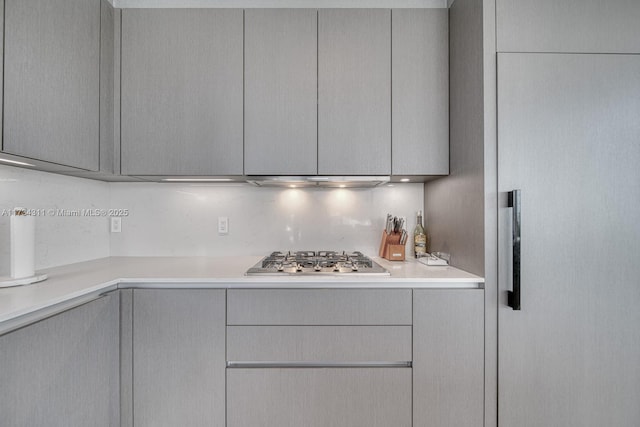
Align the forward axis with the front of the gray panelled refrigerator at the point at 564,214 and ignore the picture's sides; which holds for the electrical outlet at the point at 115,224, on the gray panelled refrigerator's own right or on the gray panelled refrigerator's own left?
on the gray panelled refrigerator's own right

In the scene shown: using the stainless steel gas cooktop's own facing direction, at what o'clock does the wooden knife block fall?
The wooden knife block is roughly at 8 o'clock from the stainless steel gas cooktop.

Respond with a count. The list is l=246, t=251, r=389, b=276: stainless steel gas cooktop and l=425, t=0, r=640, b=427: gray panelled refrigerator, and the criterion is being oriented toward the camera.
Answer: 2

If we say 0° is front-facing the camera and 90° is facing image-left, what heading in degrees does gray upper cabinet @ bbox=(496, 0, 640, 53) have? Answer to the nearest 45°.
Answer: approximately 0°

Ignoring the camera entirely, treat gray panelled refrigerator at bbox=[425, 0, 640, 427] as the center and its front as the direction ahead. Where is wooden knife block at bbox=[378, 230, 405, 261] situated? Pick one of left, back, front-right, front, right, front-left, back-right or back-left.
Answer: right

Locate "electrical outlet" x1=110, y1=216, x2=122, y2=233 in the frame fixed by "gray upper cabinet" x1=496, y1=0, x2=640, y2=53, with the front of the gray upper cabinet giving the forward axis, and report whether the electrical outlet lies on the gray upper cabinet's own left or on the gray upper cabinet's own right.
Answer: on the gray upper cabinet's own right

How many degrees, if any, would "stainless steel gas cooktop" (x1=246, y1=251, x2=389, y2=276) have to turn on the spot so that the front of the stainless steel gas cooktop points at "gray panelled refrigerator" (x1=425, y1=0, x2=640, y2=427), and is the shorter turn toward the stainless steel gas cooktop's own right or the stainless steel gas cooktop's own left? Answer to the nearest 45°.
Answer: approximately 90° to the stainless steel gas cooktop's own left

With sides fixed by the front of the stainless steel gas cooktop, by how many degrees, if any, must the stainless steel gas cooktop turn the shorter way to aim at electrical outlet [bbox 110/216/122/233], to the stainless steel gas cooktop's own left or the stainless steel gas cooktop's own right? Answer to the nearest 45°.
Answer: approximately 90° to the stainless steel gas cooktop's own right

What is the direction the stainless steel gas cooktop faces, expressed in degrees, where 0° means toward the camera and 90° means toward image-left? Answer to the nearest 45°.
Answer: approximately 0°
